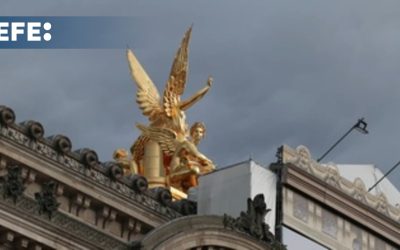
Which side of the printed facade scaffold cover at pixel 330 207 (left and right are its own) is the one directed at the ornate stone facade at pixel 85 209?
right

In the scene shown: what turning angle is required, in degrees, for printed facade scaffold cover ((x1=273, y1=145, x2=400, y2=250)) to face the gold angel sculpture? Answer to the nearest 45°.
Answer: approximately 135° to its right

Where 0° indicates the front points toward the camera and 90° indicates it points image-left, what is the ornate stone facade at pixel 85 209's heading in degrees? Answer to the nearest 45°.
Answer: approximately 315°

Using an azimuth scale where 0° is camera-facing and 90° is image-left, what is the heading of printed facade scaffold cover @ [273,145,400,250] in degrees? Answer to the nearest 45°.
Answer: approximately 315°
